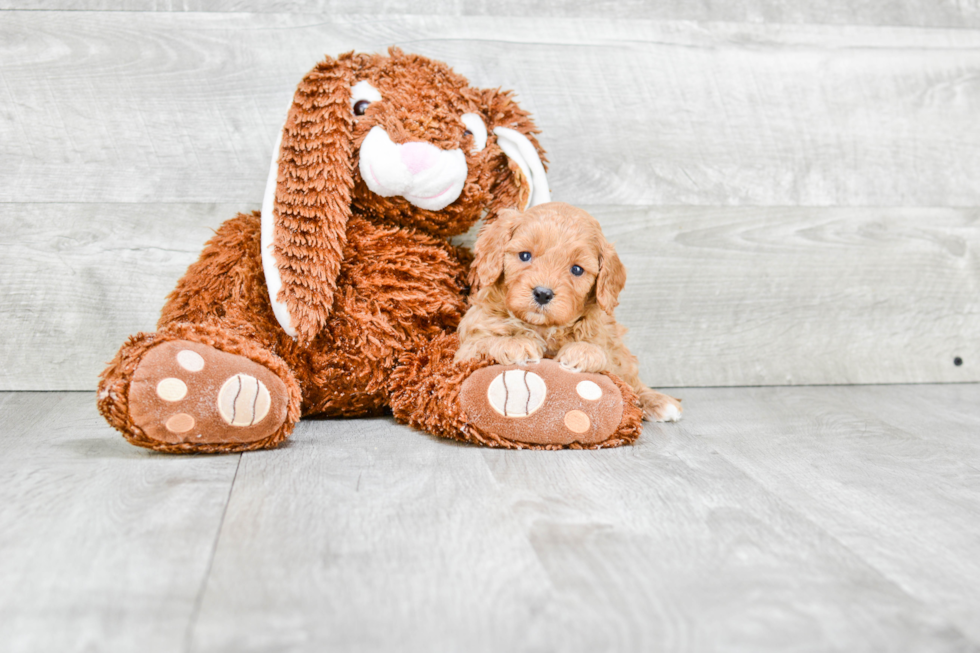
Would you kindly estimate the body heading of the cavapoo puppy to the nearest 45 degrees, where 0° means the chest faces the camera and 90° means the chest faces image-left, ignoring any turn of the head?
approximately 0°

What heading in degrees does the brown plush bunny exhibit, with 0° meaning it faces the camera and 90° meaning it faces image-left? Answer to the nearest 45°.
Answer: approximately 0°
